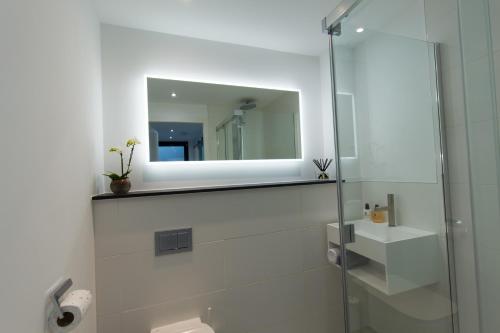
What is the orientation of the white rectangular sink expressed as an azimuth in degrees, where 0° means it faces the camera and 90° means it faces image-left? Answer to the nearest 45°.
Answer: approximately 45°

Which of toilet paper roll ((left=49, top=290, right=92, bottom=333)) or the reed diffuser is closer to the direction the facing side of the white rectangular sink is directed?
the toilet paper roll

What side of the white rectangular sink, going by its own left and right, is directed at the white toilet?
front

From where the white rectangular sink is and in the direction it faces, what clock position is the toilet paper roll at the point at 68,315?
The toilet paper roll is roughly at 12 o'clock from the white rectangular sink.

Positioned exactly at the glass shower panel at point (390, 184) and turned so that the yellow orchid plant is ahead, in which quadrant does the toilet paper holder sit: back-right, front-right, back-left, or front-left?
front-left

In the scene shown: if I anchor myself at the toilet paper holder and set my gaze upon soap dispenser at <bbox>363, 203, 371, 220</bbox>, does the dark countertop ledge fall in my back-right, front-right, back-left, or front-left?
front-left

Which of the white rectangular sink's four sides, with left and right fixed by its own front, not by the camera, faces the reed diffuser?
right

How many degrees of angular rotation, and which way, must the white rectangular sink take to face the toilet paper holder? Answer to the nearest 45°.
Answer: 0° — it already faces it
